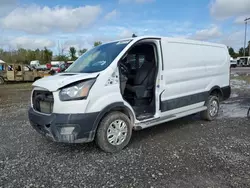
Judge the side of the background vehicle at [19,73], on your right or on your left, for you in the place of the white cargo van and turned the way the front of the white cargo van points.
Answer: on your right

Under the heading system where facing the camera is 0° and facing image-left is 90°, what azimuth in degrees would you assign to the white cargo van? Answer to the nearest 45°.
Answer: approximately 45°
